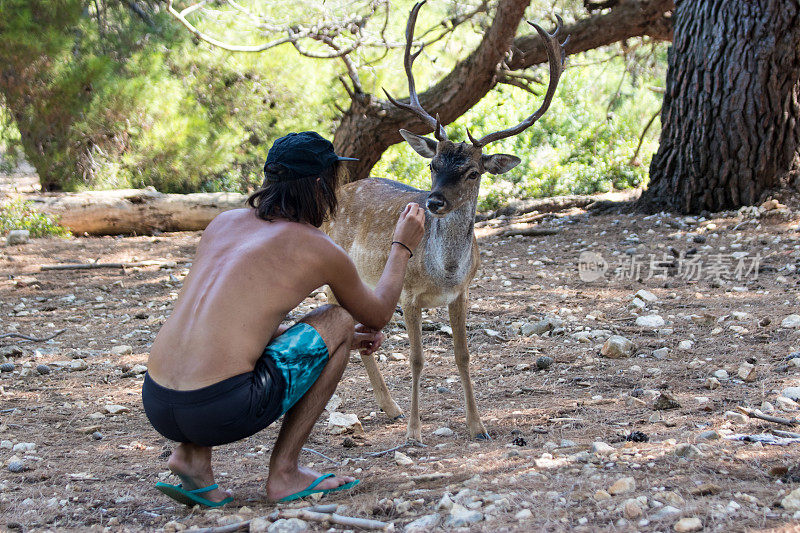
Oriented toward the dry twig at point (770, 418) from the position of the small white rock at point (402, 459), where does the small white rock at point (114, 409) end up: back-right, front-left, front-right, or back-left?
back-left

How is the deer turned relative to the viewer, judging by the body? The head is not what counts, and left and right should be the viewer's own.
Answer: facing the viewer and to the right of the viewer

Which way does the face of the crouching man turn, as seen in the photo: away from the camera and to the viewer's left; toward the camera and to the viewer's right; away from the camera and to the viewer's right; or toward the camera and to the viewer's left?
away from the camera and to the viewer's right

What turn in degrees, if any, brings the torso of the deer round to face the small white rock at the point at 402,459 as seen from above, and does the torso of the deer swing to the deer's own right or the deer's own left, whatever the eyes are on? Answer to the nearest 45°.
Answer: approximately 45° to the deer's own right

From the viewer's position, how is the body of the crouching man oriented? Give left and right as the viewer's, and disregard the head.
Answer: facing away from the viewer and to the right of the viewer

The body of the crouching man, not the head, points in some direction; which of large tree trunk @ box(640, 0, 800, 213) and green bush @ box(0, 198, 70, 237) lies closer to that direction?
the large tree trunk

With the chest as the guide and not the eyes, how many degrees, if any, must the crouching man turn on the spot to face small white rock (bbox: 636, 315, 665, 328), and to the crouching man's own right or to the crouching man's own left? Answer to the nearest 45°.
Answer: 0° — they already face it

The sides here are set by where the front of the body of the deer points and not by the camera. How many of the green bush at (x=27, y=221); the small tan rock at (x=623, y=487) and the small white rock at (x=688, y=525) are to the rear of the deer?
1

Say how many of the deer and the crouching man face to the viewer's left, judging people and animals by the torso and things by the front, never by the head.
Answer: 0

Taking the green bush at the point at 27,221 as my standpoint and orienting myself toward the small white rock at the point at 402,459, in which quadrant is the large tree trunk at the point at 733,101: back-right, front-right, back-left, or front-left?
front-left

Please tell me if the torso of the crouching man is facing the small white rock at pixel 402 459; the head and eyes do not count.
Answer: yes

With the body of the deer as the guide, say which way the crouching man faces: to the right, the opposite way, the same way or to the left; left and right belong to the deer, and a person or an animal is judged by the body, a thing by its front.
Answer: to the left

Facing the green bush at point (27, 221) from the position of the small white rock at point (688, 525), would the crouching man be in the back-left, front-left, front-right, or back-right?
front-left

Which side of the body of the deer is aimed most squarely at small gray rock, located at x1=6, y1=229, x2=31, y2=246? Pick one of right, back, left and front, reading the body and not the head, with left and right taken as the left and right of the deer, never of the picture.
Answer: back

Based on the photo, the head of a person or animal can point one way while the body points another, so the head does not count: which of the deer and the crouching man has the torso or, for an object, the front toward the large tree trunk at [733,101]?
the crouching man
